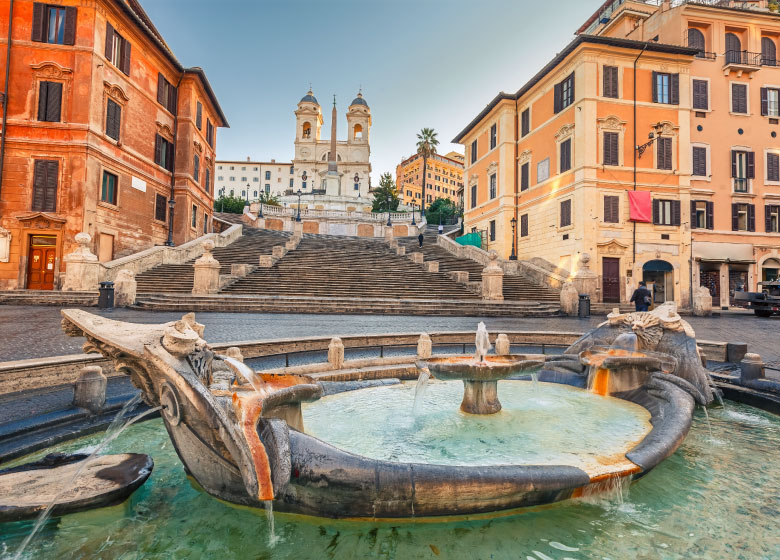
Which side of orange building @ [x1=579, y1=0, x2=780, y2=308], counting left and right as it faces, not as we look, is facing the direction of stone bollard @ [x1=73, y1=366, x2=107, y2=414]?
front

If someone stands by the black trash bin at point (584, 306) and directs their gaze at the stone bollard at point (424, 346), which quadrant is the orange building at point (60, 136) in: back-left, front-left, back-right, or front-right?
front-right

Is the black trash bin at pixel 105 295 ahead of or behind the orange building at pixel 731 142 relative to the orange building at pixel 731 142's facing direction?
ahead

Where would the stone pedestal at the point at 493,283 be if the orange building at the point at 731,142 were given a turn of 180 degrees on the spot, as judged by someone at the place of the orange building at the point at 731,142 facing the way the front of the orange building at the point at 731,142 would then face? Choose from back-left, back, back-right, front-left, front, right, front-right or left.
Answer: back-left

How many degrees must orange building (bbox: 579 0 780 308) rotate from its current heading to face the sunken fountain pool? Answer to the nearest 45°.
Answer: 0° — it already faces it

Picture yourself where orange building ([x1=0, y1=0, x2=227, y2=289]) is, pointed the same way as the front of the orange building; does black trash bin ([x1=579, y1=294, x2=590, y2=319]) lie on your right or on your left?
on your left

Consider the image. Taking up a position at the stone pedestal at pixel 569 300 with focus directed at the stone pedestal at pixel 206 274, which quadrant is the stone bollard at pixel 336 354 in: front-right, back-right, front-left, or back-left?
front-left

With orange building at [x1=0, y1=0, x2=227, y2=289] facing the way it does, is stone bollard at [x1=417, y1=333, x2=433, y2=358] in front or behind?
in front

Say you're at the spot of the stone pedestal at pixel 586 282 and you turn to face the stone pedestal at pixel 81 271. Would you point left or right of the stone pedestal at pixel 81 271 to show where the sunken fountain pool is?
left

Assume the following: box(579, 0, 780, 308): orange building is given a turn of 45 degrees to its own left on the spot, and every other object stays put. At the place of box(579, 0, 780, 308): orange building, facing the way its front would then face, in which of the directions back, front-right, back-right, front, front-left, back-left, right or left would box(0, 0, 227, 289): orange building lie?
right

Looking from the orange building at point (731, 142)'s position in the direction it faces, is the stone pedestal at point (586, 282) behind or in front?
in front

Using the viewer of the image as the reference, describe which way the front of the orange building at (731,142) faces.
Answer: facing the viewer

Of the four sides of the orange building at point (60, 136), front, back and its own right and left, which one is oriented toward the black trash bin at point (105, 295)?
front
